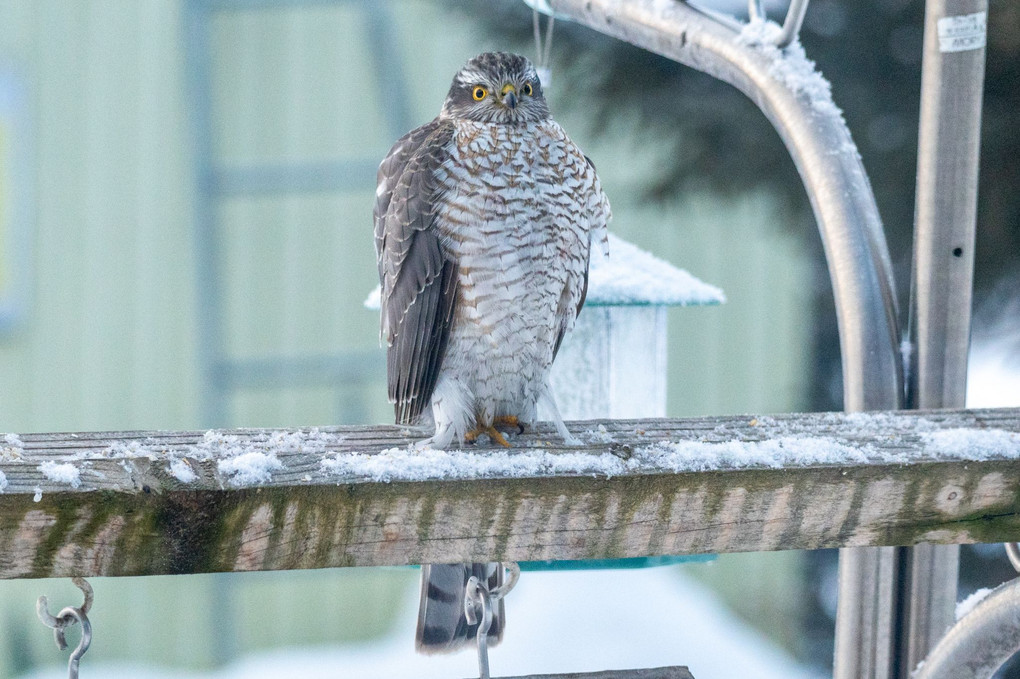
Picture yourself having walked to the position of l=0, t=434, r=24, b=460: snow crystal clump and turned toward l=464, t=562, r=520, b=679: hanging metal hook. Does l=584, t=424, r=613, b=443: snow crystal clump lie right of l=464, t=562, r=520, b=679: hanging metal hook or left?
left

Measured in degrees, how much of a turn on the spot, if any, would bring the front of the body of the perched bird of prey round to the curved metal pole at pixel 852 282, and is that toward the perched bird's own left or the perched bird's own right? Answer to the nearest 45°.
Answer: approximately 45° to the perched bird's own left

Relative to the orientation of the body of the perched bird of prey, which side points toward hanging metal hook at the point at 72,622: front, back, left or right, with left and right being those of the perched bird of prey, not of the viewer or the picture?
right

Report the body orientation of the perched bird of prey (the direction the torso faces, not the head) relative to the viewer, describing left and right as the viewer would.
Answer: facing the viewer and to the right of the viewer

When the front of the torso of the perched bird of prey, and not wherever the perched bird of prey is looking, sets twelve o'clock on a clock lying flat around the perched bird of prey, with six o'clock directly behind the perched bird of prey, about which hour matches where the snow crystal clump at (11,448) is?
The snow crystal clump is roughly at 3 o'clock from the perched bird of prey.

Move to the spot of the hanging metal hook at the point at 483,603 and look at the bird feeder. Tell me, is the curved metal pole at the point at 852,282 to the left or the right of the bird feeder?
right
